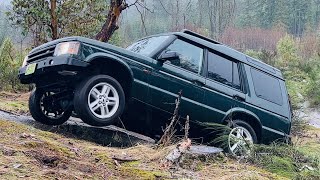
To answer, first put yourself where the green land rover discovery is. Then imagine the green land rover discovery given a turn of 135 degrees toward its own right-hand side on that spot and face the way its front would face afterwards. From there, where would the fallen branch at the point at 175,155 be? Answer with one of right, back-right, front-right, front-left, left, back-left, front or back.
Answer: back

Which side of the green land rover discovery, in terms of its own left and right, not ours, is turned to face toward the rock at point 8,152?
front

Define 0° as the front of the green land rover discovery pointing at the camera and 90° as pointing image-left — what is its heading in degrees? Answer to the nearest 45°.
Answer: approximately 45°
